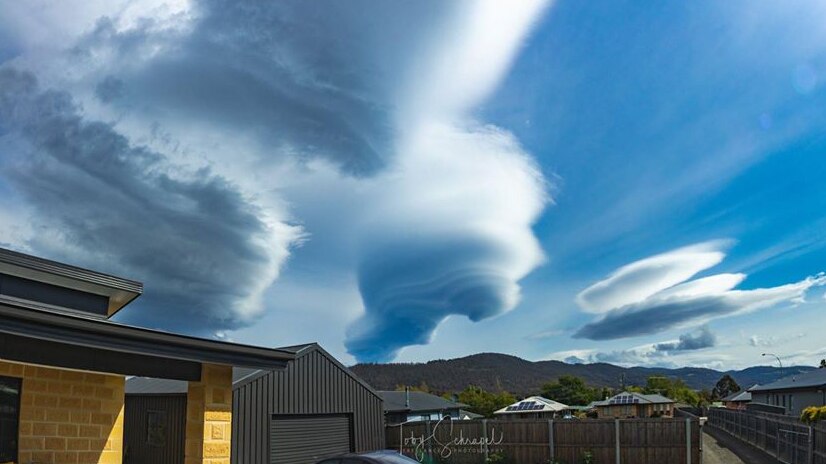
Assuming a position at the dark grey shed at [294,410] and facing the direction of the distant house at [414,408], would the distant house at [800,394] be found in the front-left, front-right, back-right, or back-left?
front-right

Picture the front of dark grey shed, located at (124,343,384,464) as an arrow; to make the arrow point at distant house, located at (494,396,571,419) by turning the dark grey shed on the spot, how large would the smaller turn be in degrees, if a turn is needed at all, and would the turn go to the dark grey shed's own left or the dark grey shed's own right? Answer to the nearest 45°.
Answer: approximately 135° to the dark grey shed's own left

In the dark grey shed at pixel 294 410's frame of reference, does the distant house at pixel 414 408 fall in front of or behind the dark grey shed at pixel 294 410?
behind

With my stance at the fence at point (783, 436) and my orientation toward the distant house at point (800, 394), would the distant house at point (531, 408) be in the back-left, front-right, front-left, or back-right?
front-left

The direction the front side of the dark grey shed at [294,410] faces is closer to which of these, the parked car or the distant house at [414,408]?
the parked car

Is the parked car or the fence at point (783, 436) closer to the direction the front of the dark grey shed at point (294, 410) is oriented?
the parked car

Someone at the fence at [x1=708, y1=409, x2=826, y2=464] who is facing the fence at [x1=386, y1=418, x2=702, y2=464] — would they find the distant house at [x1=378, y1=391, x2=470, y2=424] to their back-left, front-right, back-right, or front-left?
front-right

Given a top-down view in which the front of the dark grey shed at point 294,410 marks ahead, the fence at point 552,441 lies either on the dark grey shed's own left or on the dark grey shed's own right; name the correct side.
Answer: on the dark grey shed's own left

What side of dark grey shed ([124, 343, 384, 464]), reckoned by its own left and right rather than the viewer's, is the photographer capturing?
front

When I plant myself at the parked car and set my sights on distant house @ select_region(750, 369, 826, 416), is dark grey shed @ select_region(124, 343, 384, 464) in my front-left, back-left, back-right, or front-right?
front-left

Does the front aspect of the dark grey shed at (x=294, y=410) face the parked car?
yes
